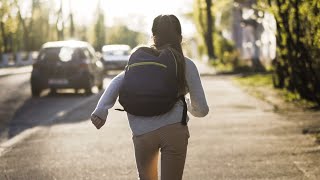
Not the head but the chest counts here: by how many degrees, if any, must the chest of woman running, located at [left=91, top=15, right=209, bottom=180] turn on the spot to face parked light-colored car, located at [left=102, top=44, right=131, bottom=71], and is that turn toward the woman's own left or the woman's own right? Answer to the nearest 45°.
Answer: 0° — they already face it

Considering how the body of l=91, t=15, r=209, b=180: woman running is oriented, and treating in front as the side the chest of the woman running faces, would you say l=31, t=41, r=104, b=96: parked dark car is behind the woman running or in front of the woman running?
in front

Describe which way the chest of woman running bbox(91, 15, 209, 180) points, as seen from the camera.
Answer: away from the camera
